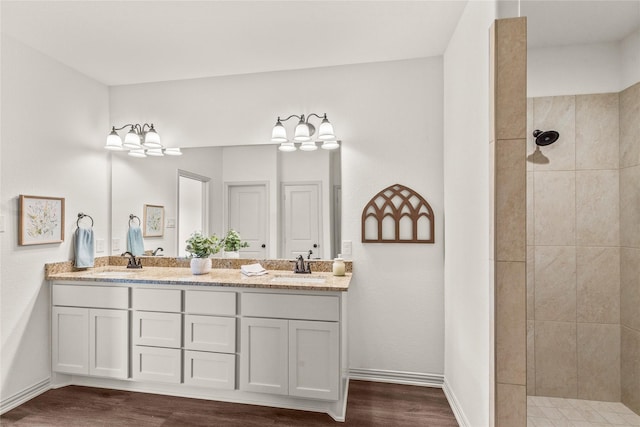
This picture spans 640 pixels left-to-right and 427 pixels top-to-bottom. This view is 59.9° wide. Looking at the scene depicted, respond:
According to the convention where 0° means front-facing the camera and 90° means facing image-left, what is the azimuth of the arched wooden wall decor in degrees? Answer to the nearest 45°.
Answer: approximately 0°

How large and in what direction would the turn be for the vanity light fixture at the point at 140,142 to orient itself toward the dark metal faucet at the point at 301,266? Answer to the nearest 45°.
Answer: approximately 90° to its left

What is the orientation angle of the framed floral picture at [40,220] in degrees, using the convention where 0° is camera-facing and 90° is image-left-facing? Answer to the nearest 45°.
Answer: approximately 315°

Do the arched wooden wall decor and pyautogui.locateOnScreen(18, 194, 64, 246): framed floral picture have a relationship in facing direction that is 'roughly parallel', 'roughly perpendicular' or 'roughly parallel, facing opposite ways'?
roughly perpendicular

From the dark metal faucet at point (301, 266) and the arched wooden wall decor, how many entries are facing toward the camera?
2

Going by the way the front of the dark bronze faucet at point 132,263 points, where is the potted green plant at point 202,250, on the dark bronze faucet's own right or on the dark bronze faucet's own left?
on the dark bronze faucet's own left

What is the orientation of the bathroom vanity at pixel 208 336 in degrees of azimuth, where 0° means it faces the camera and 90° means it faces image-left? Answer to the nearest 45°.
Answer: approximately 45°

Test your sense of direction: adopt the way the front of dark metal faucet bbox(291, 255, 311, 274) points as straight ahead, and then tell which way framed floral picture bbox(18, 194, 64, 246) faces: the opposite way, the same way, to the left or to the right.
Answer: to the left
